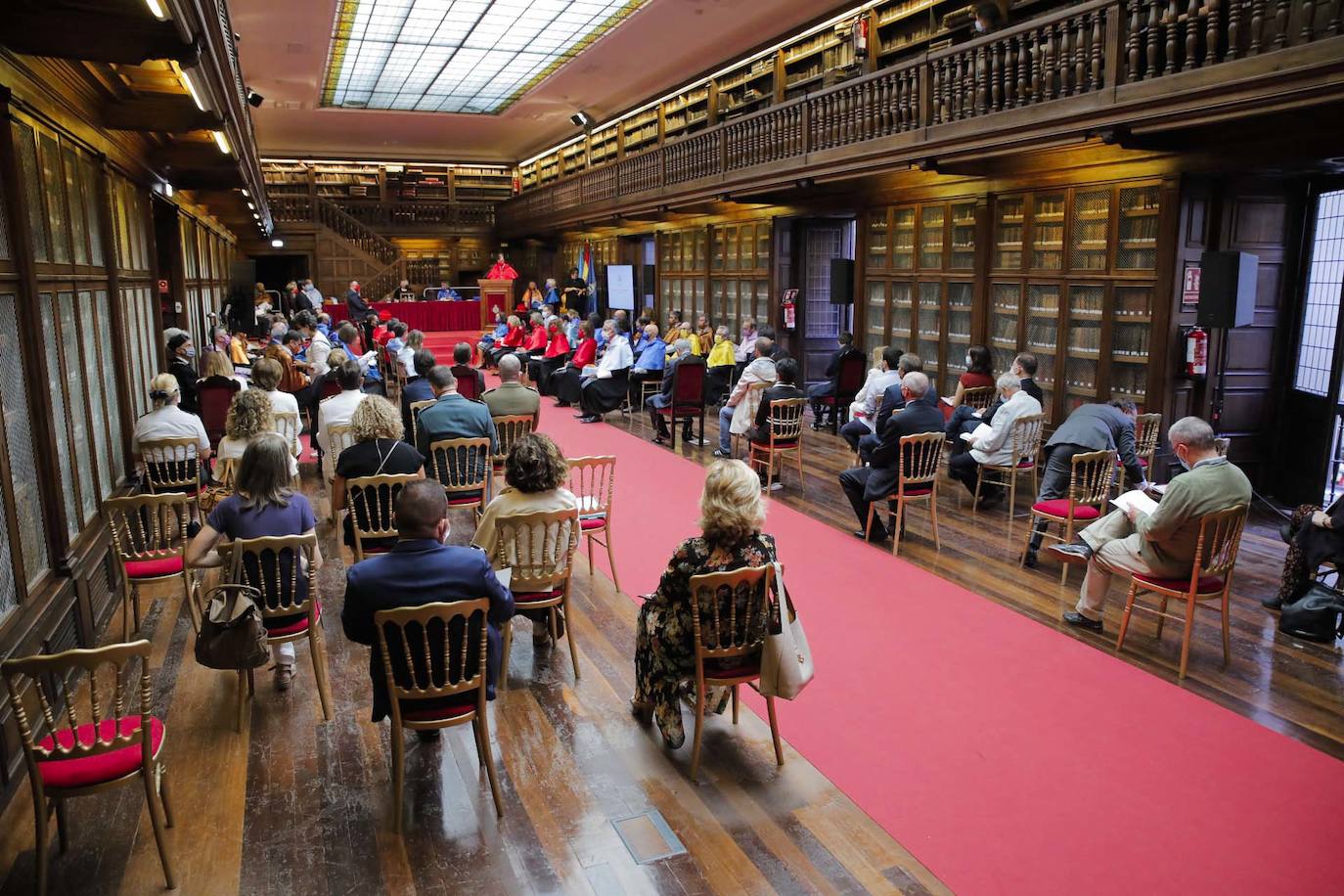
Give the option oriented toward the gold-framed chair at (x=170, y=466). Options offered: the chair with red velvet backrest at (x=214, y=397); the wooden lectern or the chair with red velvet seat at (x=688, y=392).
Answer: the wooden lectern

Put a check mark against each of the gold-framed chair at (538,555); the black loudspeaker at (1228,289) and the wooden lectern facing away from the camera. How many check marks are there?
1

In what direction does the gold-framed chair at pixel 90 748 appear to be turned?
away from the camera

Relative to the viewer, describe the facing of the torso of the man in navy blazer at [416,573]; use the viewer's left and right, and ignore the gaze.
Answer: facing away from the viewer

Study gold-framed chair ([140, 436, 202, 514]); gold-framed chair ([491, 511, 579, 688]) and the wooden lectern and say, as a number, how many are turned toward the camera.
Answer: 1

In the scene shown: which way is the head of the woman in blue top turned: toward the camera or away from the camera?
away from the camera

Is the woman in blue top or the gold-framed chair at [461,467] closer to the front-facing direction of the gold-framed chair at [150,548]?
the gold-framed chair

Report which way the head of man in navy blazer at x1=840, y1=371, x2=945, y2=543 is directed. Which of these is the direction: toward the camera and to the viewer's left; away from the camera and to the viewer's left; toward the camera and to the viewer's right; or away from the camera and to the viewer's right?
away from the camera and to the viewer's left

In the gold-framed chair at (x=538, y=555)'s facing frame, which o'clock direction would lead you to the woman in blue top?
The woman in blue top is roughly at 9 o'clock from the gold-framed chair.

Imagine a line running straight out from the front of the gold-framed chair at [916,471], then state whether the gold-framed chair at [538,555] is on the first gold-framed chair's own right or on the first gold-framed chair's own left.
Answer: on the first gold-framed chair's own left

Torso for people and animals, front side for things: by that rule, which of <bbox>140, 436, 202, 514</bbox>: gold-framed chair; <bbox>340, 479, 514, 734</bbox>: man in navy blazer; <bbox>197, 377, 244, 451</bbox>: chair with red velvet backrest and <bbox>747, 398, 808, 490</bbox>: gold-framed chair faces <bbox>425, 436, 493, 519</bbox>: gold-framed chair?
the man in navy blazer

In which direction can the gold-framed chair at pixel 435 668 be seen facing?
away from the camera

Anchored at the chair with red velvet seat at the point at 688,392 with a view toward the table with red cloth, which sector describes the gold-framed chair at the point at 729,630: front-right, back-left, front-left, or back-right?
back-left

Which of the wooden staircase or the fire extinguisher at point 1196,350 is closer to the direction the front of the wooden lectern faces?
the fire extinguisher

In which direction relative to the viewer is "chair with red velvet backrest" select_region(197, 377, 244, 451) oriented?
away from the camera

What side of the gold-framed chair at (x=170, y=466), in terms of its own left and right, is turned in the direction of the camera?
back

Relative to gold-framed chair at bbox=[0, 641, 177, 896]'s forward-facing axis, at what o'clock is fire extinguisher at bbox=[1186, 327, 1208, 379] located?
The fire extinguisher is roughly at 3 o'clock from the gold-framed chair.

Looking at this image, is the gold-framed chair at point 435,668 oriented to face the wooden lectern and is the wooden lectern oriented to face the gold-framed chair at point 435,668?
yes
